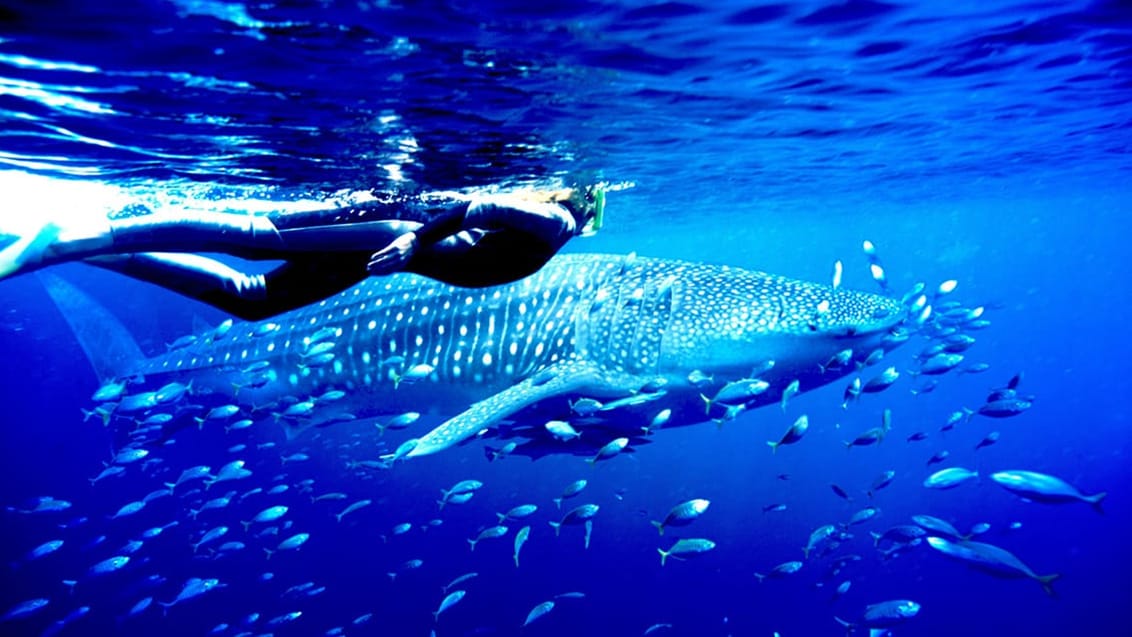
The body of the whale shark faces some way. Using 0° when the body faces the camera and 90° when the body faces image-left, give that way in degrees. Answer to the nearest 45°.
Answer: approximately 270°
